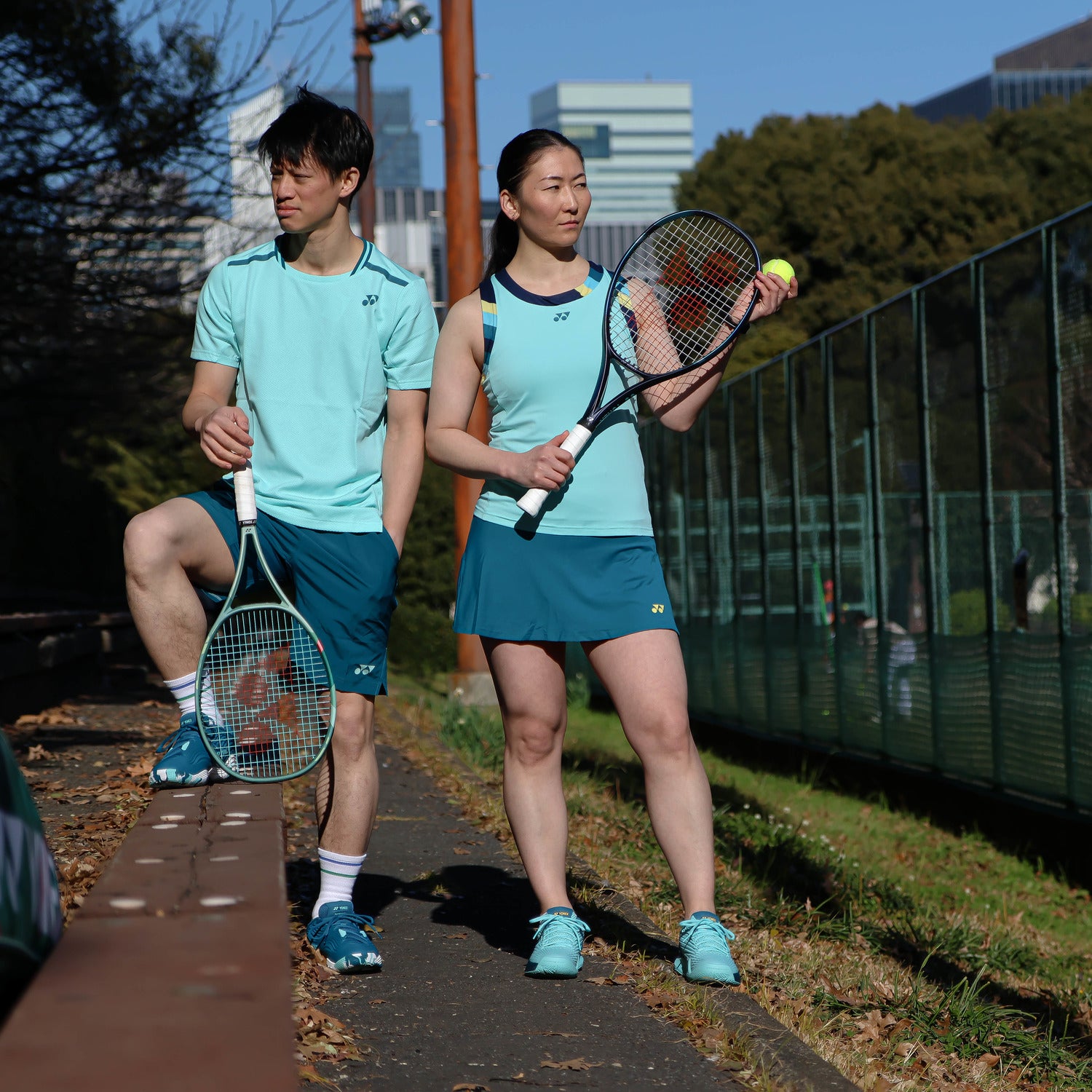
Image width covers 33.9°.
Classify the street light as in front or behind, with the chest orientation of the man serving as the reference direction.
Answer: behind

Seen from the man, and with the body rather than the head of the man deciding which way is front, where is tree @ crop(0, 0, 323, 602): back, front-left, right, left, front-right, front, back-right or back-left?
back

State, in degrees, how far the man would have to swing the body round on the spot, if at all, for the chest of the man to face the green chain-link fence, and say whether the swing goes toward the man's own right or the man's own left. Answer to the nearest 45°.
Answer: approximately 135° to the man's own left

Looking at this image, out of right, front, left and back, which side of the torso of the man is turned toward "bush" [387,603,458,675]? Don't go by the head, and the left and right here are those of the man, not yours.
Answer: back

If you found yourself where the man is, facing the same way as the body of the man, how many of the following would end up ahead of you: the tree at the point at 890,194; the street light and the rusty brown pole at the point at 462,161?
0

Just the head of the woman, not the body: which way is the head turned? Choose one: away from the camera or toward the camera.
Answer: toward the camera

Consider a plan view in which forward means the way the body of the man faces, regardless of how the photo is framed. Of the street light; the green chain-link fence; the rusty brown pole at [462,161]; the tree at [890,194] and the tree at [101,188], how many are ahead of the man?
0

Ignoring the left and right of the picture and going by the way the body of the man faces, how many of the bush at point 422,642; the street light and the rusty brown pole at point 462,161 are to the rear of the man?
3

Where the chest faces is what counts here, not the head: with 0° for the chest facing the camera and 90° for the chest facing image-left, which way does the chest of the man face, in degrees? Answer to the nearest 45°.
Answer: approximately 0°

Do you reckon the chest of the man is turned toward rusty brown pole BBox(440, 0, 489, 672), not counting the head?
no
